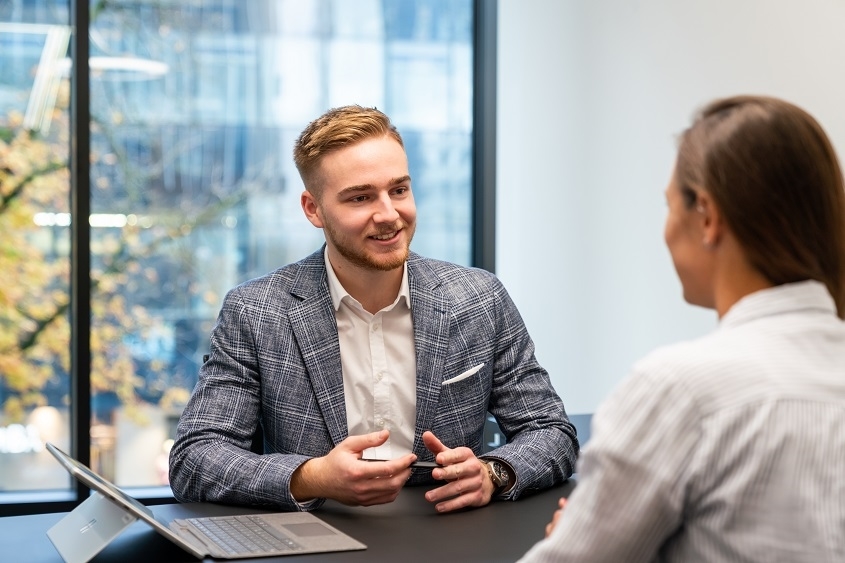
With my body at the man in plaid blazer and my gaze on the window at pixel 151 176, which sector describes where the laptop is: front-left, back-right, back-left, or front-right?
back-left

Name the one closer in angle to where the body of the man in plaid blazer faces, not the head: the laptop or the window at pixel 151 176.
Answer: the laptop

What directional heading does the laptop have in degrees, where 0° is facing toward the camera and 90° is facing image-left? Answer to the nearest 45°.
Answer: approximately 270°

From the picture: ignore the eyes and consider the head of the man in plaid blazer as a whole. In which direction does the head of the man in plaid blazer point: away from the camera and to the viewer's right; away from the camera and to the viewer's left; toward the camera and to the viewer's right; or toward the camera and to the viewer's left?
toward the camera and to the viewer's right

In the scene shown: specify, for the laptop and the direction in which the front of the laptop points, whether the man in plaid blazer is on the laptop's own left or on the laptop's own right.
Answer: on the laptop's own left

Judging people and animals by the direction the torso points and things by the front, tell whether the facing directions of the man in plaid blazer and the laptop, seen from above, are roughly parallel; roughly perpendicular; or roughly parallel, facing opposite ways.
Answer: roughly perpendicular

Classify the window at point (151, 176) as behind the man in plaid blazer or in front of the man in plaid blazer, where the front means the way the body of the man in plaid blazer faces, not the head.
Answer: behind

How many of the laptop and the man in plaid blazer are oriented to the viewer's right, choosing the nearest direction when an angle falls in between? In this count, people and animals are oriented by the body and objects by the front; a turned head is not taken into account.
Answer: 1

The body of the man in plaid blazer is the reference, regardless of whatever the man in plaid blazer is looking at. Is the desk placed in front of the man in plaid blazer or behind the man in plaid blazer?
in front

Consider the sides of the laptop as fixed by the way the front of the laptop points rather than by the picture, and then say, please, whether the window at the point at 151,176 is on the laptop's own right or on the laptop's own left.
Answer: on the laptop's own left

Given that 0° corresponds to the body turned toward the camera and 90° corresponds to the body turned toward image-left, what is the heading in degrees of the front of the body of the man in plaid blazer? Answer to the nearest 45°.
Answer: approximately 0°

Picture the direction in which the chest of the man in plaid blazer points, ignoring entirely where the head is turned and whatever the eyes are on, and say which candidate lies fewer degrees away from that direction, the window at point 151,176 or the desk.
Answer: the desk
